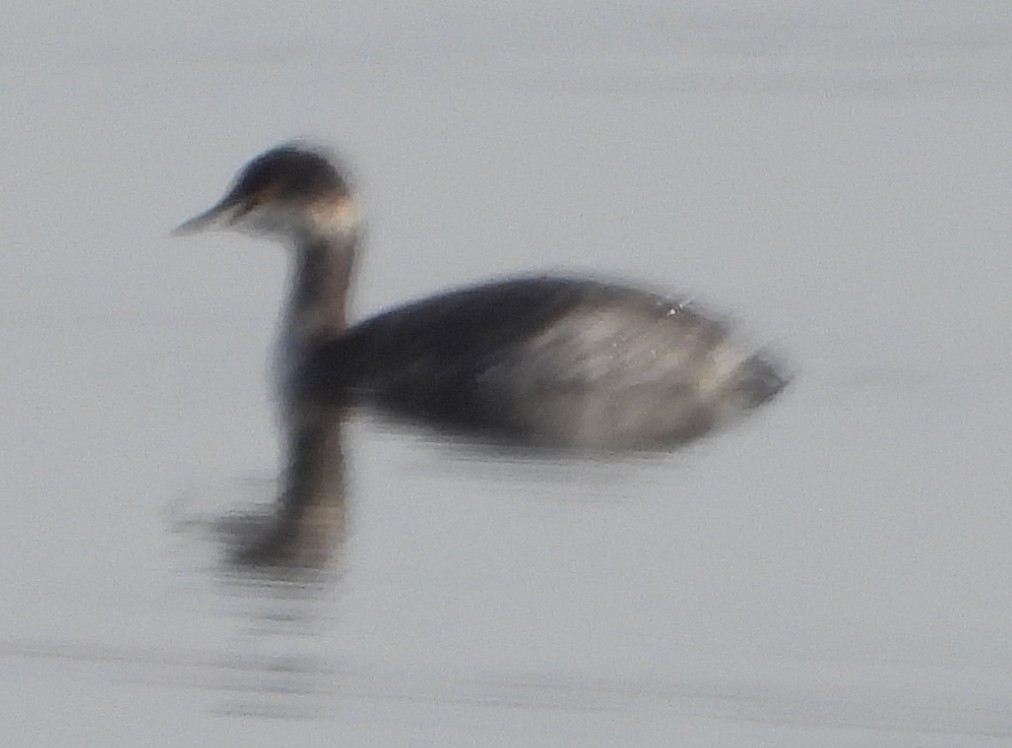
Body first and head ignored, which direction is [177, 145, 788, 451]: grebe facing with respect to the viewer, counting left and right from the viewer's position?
facing to the left of the viewer
